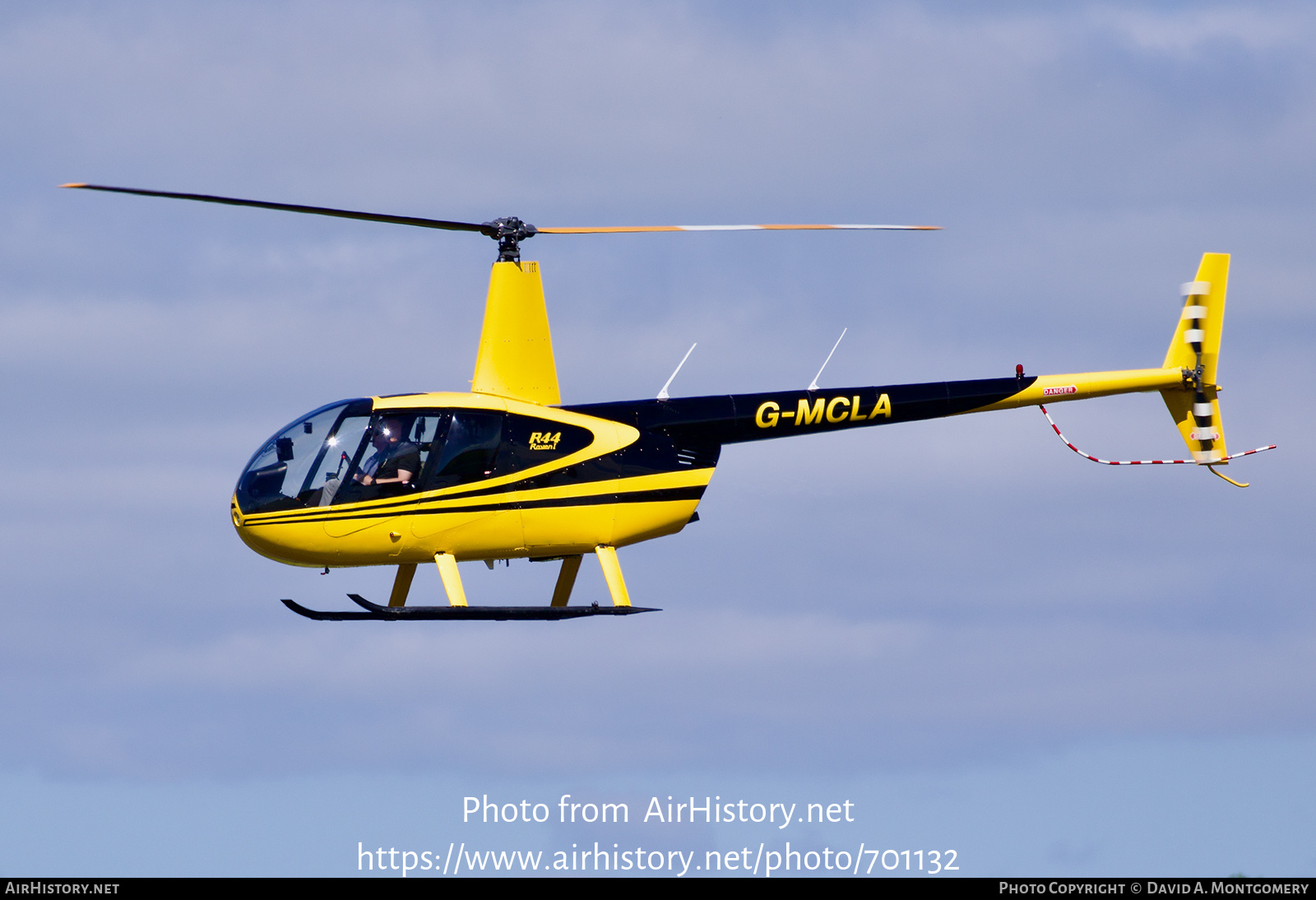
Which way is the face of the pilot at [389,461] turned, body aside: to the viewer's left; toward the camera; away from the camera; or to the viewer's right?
to the viewer's left

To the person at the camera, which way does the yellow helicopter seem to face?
facing to the left of the viewer

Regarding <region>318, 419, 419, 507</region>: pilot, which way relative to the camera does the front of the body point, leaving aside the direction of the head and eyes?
to the viewer's left
